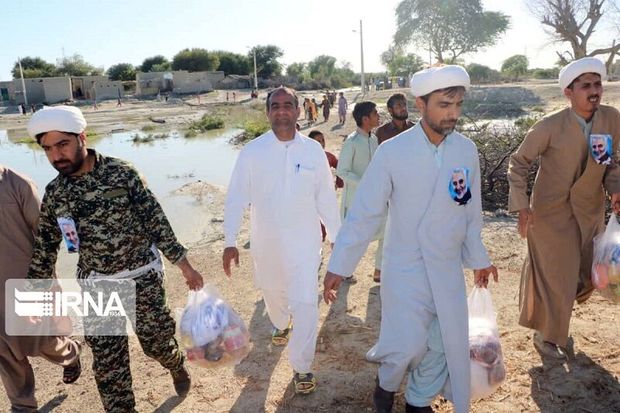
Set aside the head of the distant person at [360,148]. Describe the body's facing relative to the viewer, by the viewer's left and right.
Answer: facing the viewer and to the right of the viewer

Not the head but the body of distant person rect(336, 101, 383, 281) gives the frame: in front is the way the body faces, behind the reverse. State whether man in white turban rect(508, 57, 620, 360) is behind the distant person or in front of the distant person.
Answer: in front

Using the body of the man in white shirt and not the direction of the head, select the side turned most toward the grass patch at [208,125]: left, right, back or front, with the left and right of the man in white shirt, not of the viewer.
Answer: back

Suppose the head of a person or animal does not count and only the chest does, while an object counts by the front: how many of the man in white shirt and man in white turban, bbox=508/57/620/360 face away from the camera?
0

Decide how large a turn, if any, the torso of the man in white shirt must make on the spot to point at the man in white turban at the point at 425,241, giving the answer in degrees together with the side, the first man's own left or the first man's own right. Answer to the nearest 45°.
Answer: approximately 45° to the first man's own left

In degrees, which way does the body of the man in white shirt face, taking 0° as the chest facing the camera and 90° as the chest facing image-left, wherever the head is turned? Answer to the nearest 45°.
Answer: approximately 0°
